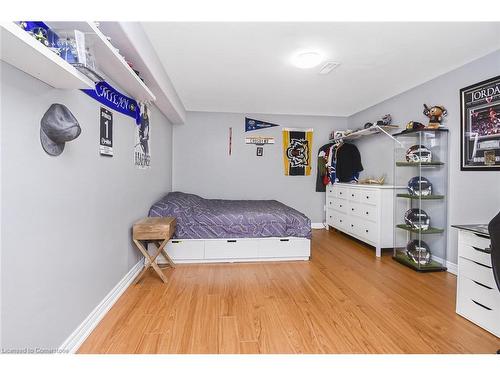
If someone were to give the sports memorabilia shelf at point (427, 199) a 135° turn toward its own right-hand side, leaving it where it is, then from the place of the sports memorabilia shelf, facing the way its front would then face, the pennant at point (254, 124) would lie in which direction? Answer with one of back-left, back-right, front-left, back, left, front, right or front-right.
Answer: left

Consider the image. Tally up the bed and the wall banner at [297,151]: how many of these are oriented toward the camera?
1

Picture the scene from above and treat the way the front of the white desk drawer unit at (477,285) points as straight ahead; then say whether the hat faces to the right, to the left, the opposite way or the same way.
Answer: the opposite way

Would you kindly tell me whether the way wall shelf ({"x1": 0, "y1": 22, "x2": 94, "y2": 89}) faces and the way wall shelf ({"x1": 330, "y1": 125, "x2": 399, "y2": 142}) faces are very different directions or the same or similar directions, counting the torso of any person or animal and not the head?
very different directions

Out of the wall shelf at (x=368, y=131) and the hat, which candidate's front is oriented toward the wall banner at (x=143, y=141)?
the wall shelf

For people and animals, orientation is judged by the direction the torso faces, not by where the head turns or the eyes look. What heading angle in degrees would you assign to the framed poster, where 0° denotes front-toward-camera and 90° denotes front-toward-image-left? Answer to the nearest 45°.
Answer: approximately 45°

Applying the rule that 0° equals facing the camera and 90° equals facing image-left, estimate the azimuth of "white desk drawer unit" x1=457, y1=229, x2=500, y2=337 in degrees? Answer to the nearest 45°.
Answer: approximately 45°

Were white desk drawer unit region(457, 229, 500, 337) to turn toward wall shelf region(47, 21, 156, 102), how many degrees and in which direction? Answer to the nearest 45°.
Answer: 0° — it already faces it

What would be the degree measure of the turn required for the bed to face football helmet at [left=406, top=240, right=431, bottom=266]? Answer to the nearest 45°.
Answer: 0° — it already faces it

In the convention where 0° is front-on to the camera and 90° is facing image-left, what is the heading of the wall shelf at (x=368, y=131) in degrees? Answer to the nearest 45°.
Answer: approximately 45°

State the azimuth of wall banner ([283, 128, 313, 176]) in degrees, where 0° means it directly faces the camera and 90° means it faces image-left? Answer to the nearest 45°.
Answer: approximately 0°

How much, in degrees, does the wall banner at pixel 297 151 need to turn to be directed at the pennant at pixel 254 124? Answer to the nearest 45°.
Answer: approximately 90° to its right
